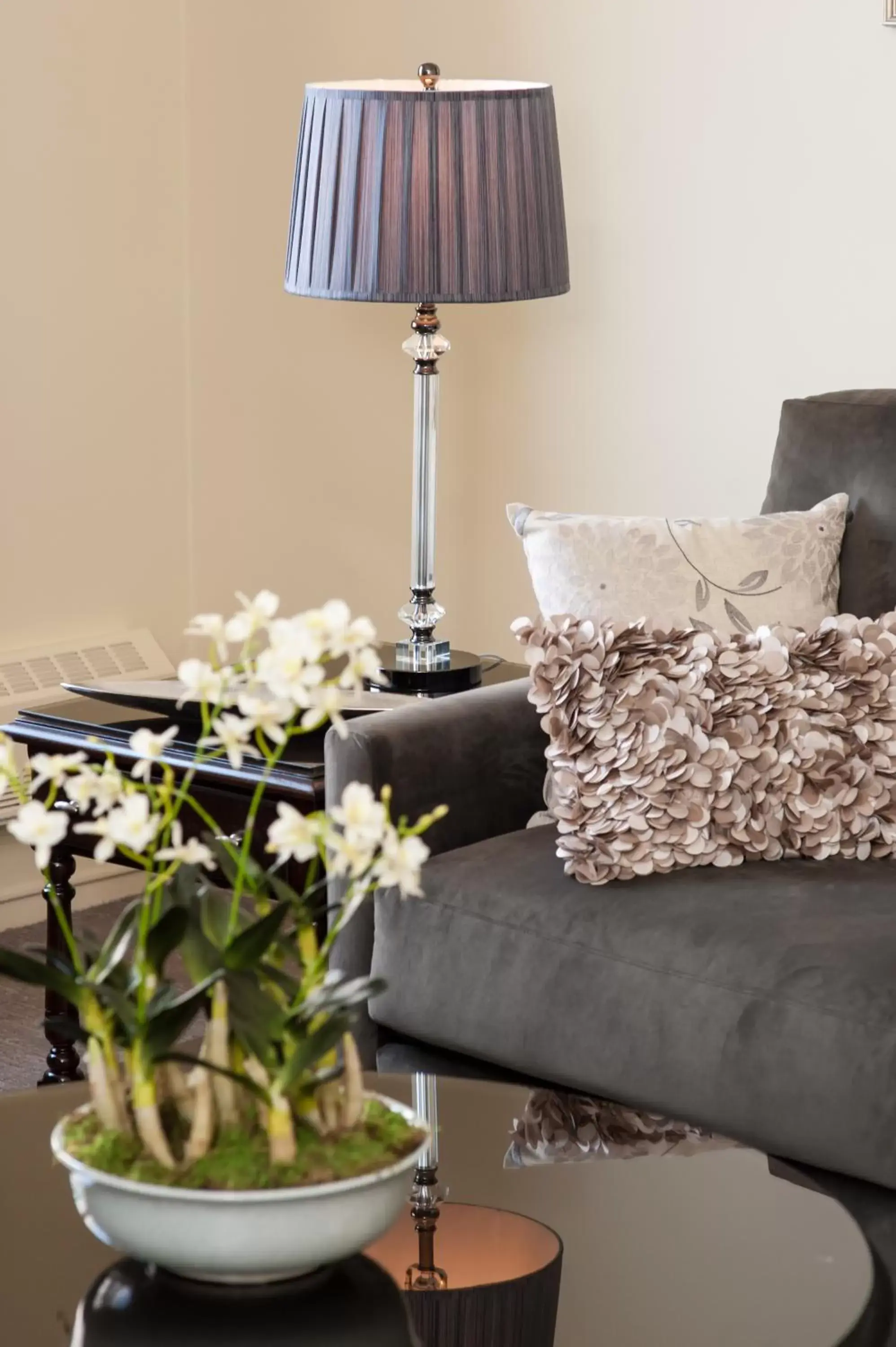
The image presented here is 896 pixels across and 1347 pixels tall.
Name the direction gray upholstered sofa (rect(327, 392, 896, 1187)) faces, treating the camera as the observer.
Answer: facing the viewer and to the left of the viewer

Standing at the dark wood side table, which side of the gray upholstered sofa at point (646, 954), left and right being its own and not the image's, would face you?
right

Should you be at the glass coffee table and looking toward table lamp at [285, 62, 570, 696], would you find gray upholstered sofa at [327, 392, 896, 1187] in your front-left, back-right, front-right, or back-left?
front-right

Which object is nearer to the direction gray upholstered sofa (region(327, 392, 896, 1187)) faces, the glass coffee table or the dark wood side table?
the glass coffee table

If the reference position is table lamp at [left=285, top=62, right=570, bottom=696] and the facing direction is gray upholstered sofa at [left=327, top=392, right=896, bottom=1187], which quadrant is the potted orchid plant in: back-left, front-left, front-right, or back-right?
front-right

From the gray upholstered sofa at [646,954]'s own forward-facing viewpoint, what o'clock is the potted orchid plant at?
The potted orchid plant is roughly at 11 o'clock from the gray upholstered sofa.

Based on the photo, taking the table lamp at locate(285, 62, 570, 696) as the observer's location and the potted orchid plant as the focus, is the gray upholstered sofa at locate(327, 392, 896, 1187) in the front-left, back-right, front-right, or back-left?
front-left
